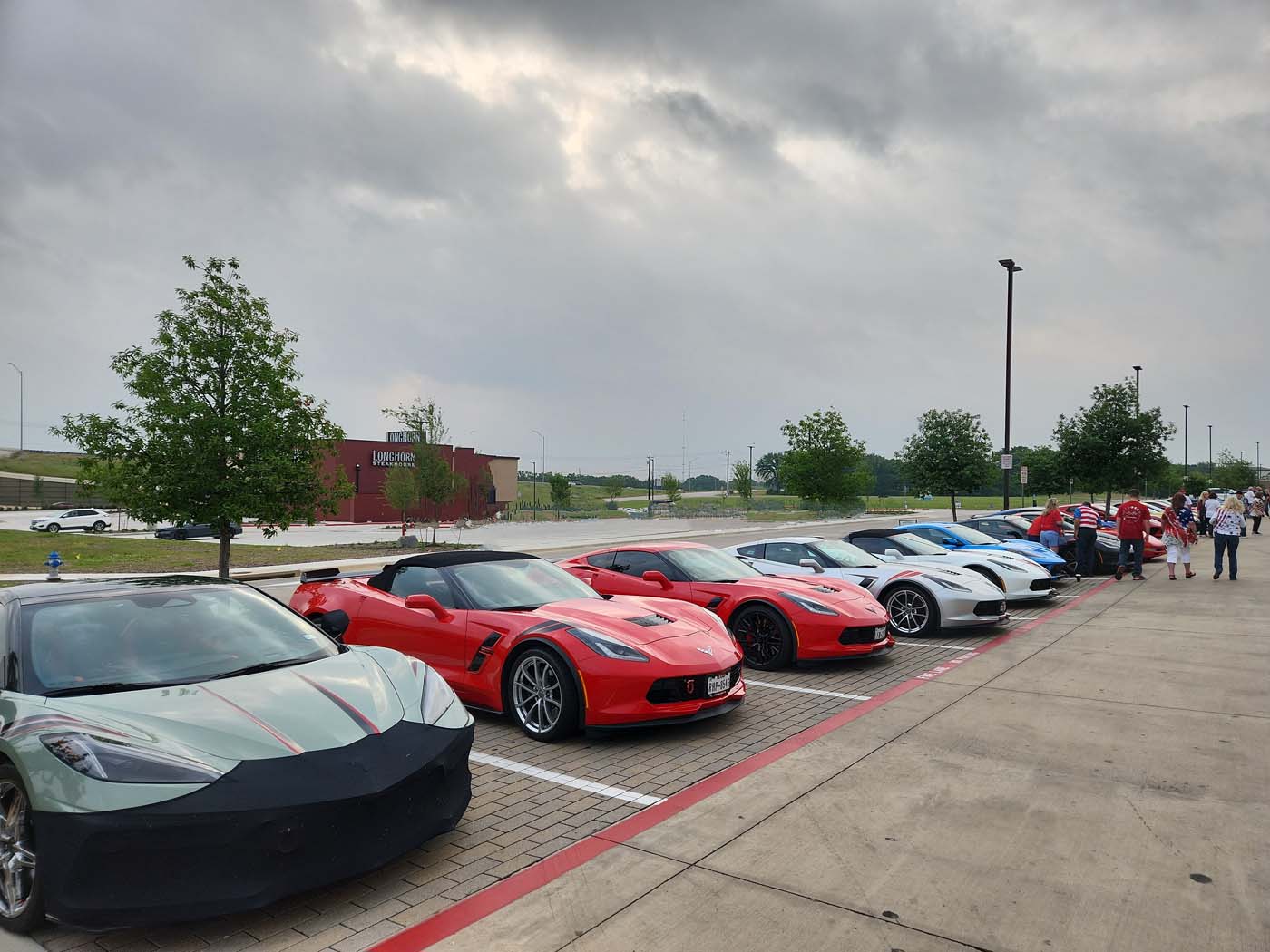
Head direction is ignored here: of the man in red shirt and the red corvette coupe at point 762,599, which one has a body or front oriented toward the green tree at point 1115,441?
the man in red shirt

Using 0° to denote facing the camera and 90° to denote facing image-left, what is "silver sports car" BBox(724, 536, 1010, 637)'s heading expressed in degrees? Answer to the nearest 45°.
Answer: approximately 315°

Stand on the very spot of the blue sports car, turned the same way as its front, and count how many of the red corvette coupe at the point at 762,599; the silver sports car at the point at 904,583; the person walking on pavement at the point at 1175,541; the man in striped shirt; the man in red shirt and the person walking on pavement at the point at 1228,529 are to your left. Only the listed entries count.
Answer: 4

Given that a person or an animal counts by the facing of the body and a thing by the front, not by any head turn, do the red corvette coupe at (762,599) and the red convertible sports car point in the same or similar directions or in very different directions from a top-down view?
same or similar directions

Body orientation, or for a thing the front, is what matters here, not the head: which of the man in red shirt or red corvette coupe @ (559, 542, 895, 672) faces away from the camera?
the man in red shirt

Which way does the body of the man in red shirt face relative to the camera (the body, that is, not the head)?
away from the camera

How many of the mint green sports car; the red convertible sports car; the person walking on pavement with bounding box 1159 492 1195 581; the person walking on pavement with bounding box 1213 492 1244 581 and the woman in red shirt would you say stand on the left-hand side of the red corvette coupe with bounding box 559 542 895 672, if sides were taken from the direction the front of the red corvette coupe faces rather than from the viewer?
3

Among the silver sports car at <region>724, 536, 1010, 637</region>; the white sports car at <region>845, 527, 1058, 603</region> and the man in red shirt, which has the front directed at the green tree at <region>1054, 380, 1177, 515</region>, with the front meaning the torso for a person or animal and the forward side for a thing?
the man in red shirt

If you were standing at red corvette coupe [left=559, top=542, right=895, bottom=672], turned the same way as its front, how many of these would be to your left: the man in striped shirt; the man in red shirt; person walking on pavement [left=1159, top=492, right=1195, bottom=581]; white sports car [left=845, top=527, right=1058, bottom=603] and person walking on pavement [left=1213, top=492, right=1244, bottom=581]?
5

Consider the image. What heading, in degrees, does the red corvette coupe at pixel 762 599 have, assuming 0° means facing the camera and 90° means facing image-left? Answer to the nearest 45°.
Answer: approximately 315°

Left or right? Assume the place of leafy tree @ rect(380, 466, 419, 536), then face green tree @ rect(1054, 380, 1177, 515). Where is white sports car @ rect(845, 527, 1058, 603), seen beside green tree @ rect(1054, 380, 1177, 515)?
right

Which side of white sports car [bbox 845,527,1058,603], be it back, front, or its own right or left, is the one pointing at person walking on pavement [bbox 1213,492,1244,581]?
left

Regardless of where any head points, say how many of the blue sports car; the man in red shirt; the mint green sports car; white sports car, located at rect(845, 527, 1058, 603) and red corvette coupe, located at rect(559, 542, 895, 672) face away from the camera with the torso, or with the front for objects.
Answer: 1

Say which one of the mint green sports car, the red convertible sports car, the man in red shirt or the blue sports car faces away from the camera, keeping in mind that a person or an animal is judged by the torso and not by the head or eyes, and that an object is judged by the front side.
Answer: the man in red shirt

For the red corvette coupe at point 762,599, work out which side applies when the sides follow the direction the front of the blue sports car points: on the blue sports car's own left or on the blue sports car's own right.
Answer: on the blue sports car's own right

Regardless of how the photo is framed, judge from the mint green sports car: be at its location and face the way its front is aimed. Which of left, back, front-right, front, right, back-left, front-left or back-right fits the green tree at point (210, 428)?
back-left

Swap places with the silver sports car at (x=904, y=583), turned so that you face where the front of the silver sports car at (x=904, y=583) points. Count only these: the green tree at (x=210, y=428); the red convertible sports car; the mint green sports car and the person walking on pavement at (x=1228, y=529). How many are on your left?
1

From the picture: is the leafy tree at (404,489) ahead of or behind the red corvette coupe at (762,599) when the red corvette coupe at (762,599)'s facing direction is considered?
behind
